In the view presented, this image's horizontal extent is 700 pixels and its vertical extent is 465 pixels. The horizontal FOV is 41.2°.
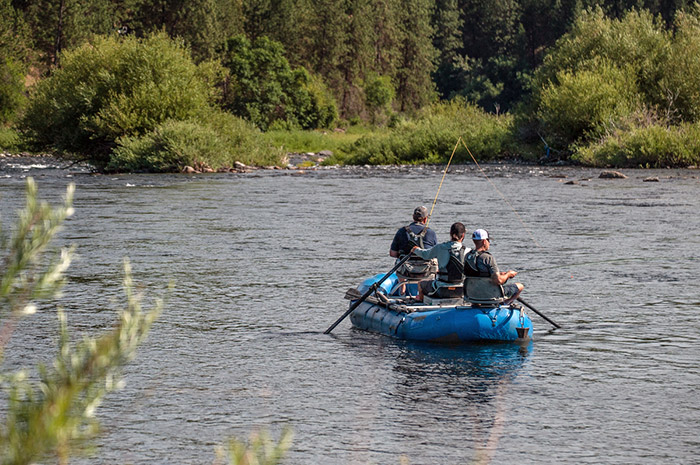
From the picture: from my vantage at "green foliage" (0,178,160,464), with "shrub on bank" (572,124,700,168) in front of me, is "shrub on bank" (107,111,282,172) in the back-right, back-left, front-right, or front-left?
front-left

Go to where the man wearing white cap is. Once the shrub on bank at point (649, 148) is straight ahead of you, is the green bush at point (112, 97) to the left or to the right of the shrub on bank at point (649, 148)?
left

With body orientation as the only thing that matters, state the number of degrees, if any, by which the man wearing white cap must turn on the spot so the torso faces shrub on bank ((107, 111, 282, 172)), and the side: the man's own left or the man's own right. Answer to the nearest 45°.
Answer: approximately 90° to the man's own left

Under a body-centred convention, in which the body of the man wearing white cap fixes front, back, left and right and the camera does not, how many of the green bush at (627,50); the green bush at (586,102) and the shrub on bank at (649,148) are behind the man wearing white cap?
0

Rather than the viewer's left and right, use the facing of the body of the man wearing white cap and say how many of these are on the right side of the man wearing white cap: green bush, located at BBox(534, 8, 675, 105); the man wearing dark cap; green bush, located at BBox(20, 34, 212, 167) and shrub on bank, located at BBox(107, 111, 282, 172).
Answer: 0

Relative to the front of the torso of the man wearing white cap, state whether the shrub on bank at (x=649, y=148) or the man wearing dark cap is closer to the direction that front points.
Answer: the shrub on bank

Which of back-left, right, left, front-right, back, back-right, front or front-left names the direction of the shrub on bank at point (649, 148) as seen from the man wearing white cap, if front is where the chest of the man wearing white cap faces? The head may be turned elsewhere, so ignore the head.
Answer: front-left

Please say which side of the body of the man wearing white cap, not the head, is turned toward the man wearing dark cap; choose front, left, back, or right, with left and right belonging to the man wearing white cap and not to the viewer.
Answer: left

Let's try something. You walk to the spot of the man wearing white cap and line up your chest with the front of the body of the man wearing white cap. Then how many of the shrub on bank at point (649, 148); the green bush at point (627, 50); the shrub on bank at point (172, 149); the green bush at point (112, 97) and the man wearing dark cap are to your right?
0

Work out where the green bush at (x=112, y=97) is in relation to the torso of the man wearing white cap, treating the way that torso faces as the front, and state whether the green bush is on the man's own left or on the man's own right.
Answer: on the man's own left

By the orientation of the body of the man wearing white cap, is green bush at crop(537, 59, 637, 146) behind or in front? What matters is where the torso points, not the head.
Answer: in front

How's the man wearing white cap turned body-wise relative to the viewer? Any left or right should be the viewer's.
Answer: facing away from the viewer and to the right of the viewer

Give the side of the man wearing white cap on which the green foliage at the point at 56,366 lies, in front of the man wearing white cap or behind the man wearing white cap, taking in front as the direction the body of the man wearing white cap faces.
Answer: behind

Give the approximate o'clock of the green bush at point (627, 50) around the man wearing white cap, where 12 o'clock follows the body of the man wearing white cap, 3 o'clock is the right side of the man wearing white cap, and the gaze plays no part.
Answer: The green bush is roughly at 11 o'clock from the man wearing white cap.
